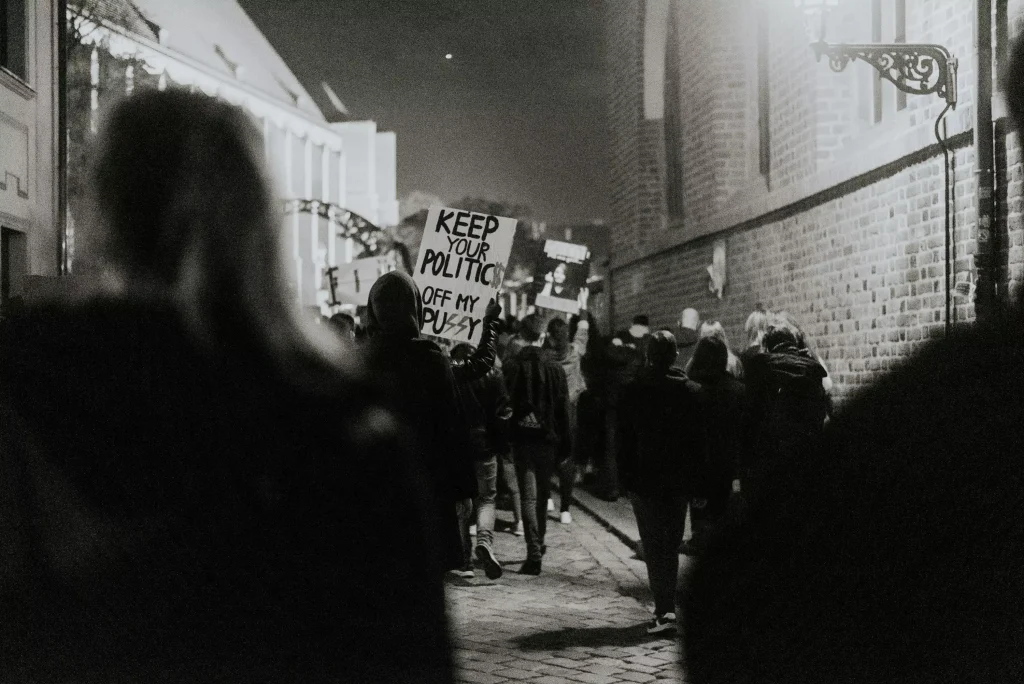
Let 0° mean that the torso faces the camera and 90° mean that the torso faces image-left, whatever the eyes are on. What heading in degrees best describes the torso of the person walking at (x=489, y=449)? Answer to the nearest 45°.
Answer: approximately 180°

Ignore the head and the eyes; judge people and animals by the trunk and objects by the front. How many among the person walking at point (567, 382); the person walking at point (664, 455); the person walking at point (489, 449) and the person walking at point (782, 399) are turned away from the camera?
4

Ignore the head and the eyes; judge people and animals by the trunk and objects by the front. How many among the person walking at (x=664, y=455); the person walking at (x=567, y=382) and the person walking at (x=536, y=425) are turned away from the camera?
3

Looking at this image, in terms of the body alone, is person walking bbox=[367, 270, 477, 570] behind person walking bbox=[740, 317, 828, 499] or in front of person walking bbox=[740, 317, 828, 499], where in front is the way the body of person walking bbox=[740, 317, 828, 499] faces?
behind

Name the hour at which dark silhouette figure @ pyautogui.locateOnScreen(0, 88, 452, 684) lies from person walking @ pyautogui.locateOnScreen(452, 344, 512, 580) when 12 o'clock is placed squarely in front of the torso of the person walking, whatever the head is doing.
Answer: The dark silhouette figure is roughly at 6 o'clock from the person walking.

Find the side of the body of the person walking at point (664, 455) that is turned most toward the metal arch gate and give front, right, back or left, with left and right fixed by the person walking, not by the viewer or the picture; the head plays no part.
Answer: front

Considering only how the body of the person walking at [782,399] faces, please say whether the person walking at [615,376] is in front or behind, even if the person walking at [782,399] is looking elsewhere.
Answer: in front

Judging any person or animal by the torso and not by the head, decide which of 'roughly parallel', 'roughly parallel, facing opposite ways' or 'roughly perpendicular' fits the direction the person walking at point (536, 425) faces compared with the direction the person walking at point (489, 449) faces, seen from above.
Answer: roughly parallel

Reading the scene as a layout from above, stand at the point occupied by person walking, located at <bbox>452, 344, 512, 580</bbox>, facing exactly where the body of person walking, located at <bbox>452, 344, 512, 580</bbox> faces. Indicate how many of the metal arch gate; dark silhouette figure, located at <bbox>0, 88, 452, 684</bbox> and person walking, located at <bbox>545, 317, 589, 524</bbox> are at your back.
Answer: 1

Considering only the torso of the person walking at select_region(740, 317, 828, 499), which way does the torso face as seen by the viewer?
away from the camera

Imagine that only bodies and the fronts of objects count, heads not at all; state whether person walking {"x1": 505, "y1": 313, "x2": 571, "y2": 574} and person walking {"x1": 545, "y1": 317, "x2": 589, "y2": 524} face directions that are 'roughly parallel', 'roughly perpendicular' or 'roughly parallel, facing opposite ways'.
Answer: roughly parallel

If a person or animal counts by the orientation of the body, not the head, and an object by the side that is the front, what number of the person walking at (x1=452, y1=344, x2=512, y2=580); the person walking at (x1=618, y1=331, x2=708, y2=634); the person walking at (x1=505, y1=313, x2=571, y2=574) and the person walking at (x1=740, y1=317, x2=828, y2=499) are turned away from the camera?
4

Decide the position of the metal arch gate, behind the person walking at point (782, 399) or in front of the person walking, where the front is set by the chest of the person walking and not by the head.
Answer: in front

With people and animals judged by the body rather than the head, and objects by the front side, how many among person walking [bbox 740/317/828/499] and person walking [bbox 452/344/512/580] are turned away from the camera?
2

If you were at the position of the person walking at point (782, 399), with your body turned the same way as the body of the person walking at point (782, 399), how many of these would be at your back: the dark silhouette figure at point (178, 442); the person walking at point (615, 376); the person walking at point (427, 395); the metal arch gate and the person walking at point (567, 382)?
2
